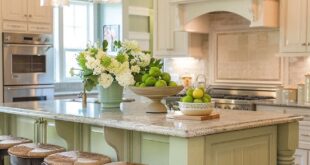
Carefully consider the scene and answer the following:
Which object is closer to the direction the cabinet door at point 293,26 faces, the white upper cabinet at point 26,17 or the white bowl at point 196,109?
the white bowl

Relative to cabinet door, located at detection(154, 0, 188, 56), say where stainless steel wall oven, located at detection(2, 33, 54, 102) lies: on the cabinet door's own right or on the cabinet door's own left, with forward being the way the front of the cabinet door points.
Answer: on the cabinet door's own right

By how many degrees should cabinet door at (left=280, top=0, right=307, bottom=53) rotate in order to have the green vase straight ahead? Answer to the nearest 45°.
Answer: approximately 45° to its right

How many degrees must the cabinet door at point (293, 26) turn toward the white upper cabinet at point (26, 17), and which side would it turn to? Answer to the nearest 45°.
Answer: approximately 90° to its right

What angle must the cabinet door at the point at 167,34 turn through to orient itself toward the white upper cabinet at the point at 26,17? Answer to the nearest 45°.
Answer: approximately 90° to its right

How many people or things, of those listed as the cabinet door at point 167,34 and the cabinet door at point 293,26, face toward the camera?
2

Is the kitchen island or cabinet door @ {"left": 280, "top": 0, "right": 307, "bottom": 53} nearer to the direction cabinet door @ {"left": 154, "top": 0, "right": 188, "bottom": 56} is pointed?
the kitchen island

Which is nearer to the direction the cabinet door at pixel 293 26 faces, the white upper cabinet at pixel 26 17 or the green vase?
the green vase

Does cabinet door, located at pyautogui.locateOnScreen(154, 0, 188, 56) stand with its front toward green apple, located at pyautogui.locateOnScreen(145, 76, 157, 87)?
yes
